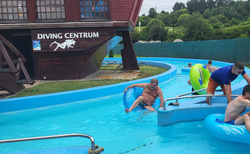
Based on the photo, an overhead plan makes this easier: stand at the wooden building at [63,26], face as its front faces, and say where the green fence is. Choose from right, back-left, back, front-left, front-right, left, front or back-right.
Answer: back-left

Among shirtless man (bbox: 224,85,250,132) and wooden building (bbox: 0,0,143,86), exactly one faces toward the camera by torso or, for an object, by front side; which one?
the wooden building

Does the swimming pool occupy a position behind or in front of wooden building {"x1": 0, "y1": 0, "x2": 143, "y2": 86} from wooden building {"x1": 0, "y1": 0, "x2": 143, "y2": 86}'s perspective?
in front

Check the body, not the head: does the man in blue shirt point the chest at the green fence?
no

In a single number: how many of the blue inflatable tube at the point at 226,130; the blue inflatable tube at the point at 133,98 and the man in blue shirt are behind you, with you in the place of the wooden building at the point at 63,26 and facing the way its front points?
0

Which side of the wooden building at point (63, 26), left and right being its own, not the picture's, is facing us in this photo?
front

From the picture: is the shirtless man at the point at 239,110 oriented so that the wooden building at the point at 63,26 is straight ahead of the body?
no
